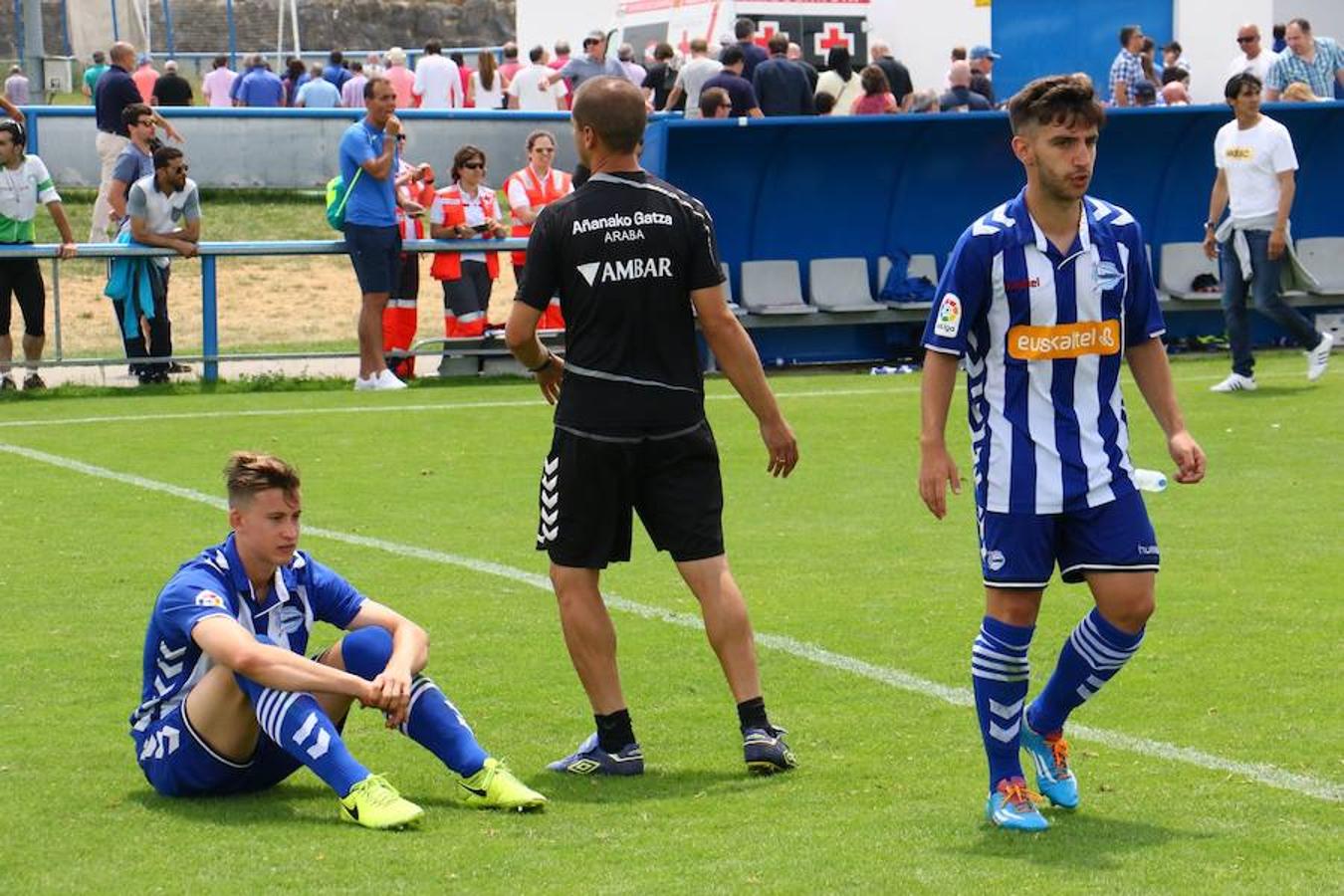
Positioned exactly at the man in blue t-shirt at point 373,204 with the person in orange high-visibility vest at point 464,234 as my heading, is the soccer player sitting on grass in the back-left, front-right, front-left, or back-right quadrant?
back-right

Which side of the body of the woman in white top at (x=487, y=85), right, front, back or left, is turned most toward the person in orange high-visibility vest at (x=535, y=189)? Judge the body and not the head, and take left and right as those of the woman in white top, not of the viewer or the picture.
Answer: back

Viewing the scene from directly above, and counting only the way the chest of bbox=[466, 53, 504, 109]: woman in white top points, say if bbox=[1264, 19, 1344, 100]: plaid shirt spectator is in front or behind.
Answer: behind

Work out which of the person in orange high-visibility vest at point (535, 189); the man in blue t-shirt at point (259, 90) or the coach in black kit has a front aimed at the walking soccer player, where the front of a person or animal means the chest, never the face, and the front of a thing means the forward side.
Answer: the person in orange high-visibility vest

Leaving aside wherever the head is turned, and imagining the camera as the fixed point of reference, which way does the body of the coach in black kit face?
away from the camera

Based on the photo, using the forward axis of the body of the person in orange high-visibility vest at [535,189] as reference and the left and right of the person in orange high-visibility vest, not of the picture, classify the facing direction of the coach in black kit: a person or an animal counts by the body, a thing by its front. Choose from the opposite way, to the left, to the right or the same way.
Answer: the opposite way

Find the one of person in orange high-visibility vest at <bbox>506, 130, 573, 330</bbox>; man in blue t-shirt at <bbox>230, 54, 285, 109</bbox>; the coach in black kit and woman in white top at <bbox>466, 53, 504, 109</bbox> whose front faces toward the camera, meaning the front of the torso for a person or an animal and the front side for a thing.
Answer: the person in orange high-visibility vest

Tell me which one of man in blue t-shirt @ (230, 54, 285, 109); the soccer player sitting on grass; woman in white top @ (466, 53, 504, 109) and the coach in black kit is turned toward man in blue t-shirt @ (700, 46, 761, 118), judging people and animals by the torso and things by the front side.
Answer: the coach in black kit

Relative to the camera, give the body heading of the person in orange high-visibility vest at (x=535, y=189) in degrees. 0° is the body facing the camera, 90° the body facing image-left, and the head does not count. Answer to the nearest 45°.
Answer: approximately 0°

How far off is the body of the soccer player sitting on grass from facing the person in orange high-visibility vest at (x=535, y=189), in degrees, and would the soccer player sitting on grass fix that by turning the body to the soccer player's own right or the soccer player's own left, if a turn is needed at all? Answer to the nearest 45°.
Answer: approximately 135° to the soccer player's own left
